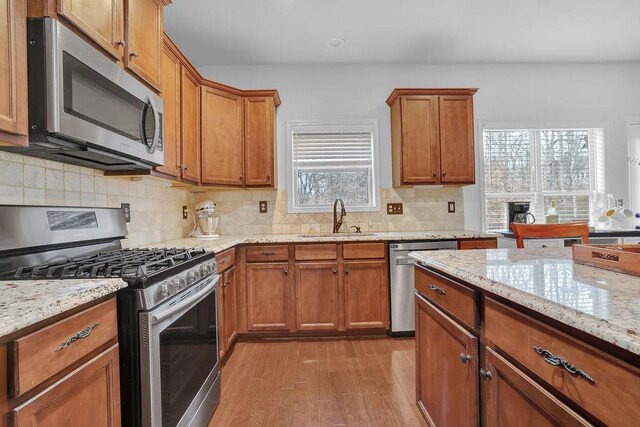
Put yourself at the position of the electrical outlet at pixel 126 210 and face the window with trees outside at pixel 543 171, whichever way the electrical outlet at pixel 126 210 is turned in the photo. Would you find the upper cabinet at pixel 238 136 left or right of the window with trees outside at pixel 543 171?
left

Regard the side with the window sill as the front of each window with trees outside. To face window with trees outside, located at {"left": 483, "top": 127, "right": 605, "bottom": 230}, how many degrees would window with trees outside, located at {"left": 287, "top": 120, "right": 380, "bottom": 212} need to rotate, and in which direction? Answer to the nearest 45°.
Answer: approximately 90° to its left

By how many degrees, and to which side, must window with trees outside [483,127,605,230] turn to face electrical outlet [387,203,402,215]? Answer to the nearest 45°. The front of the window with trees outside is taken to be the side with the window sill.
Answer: approximately 45° to its right

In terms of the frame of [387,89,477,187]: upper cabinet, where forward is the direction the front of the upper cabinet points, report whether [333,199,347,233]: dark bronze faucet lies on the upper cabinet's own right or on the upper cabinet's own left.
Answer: on the upper cabinet's own right

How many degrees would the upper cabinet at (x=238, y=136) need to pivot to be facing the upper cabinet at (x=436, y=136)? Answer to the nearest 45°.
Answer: approximately 45° to its left

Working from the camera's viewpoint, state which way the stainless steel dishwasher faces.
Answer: facing the viewer

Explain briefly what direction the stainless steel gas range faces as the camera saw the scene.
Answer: facing the viewer and to the right of the viewer

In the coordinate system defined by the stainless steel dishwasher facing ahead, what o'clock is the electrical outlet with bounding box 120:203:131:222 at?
The electrical outlet is roughly at 2 o'clock from the stainless steel dishwasher.

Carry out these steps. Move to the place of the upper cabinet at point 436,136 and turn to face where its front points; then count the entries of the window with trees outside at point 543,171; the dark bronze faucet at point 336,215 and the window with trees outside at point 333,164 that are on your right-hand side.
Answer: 2

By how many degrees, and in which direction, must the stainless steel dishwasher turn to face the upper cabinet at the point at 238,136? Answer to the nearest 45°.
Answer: approximately 90° to its right

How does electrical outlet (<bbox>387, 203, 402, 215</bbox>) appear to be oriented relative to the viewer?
toward the camera

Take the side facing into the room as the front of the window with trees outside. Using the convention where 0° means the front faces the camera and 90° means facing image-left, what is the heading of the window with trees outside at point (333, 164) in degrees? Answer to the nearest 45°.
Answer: approximately 0°

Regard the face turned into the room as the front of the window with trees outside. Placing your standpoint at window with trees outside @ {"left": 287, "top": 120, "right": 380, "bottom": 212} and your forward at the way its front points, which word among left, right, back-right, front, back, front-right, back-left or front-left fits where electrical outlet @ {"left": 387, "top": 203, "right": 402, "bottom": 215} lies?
left

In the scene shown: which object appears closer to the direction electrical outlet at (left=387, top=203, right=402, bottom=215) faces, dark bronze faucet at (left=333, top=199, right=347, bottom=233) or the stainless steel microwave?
the stainless steel microwave

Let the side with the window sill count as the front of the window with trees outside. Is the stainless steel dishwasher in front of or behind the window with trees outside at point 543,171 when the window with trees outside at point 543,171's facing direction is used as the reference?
in front
